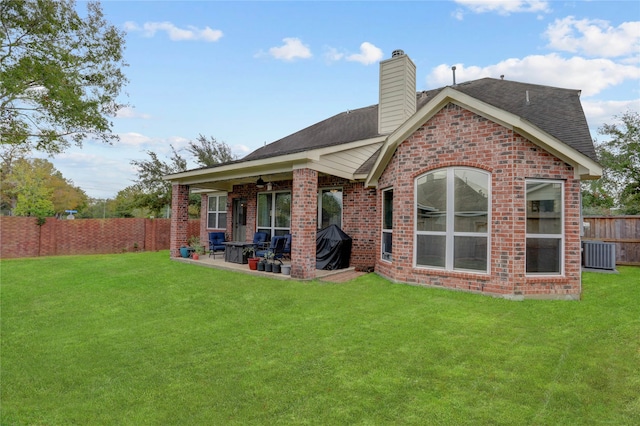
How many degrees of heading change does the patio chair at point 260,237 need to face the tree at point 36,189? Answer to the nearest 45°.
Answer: approximately 90° to its right

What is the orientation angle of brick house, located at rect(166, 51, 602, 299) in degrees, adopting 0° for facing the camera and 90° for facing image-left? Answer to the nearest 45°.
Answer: approximately 225°

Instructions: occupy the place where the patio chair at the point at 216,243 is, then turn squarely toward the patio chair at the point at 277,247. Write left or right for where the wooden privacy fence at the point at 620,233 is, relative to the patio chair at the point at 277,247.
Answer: left

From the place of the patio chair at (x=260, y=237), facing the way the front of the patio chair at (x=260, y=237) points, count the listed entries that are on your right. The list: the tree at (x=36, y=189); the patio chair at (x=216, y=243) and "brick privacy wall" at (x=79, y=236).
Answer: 3

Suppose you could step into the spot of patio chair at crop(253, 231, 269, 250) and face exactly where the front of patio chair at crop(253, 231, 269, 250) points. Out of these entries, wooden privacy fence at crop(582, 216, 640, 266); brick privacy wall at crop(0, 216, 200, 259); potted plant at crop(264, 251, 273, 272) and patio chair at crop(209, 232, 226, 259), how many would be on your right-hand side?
2

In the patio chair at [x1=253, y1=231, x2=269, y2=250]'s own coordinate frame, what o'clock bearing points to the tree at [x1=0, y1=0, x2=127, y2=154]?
The tree is roughly at 1 o'clock from the patio chair.

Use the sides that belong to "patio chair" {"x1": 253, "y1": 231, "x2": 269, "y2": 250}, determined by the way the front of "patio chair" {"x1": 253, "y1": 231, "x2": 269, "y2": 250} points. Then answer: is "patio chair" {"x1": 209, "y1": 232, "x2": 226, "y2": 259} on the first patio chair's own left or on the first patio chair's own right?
on the first patio chair's own right

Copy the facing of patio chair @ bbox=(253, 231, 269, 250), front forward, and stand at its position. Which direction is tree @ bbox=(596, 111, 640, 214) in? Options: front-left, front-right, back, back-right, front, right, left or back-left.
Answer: back-left

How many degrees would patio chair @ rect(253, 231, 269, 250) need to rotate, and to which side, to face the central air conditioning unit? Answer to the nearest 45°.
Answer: approximately 135° to its left
